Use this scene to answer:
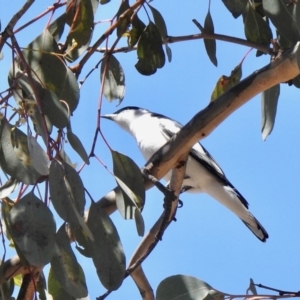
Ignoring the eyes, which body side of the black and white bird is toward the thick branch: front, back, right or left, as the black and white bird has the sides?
left

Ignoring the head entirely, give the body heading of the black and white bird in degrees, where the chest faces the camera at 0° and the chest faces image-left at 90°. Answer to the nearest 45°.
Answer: approximately 90°
